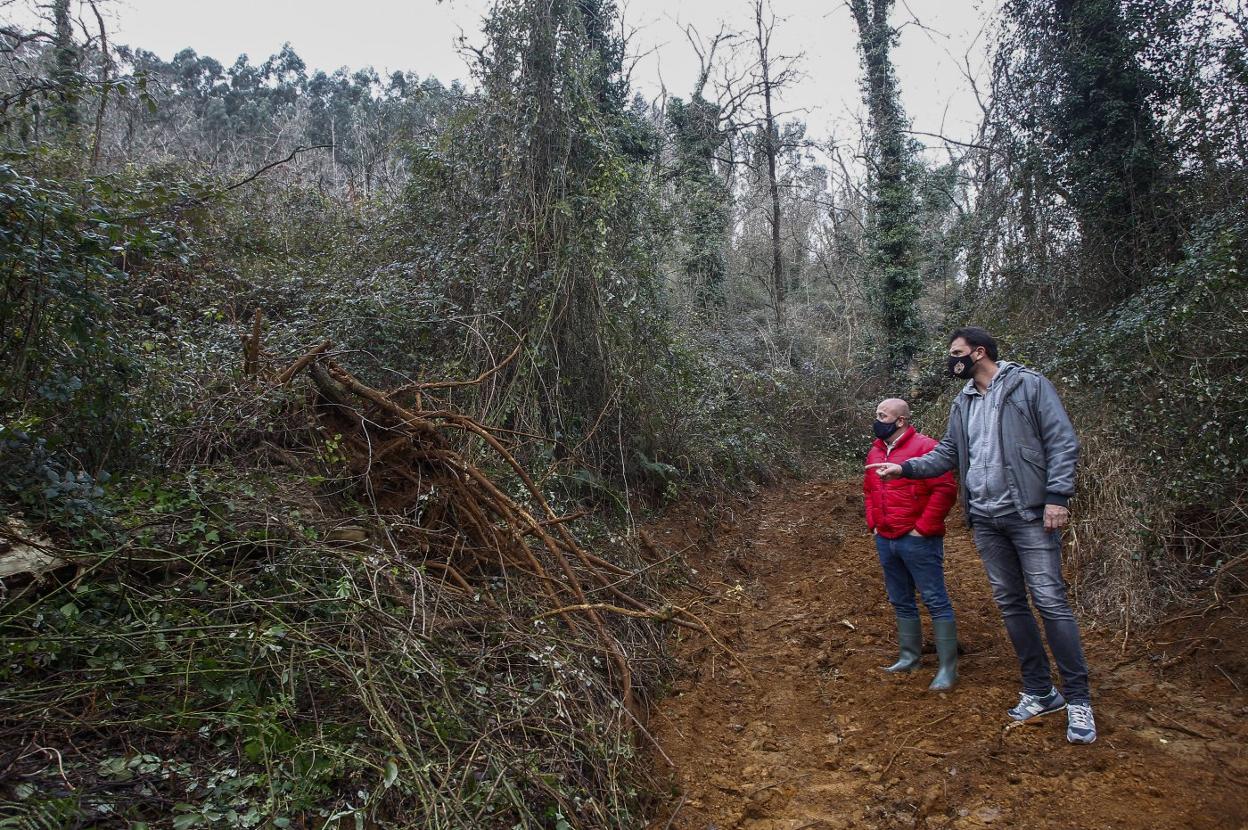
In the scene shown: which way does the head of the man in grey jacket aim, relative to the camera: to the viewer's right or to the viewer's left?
to the viewer's left

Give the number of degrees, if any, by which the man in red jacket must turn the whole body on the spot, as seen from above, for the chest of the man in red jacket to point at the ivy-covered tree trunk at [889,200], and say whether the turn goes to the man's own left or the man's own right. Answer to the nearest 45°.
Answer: approximately 135° to the man's own right

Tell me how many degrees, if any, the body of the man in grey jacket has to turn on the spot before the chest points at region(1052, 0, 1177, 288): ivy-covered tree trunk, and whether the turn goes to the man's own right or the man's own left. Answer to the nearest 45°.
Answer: approximately 135° to the man's own right

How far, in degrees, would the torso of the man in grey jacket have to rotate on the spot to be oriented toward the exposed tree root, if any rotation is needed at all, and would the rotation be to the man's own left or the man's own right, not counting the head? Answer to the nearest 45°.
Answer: approximately 45° to the man's own right

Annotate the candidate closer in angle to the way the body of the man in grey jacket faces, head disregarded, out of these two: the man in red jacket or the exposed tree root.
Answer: the exposed tree root

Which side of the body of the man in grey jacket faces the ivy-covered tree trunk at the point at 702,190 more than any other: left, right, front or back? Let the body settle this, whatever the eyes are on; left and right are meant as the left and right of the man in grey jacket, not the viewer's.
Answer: right

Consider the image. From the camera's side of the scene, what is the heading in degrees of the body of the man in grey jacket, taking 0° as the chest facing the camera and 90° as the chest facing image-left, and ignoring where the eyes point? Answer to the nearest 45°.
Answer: approximately 45°

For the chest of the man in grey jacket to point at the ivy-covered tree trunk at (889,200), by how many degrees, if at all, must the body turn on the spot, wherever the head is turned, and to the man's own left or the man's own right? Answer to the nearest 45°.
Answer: approximately 135° to the man's own right

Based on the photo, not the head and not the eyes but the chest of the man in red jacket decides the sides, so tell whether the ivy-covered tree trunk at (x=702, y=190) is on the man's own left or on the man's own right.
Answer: on the man's own right

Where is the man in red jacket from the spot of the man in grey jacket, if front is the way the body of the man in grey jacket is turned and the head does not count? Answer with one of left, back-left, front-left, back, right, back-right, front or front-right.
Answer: right

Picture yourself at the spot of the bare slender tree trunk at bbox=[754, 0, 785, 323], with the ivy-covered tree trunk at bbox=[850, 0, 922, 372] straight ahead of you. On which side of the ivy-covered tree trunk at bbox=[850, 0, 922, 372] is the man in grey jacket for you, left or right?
right
